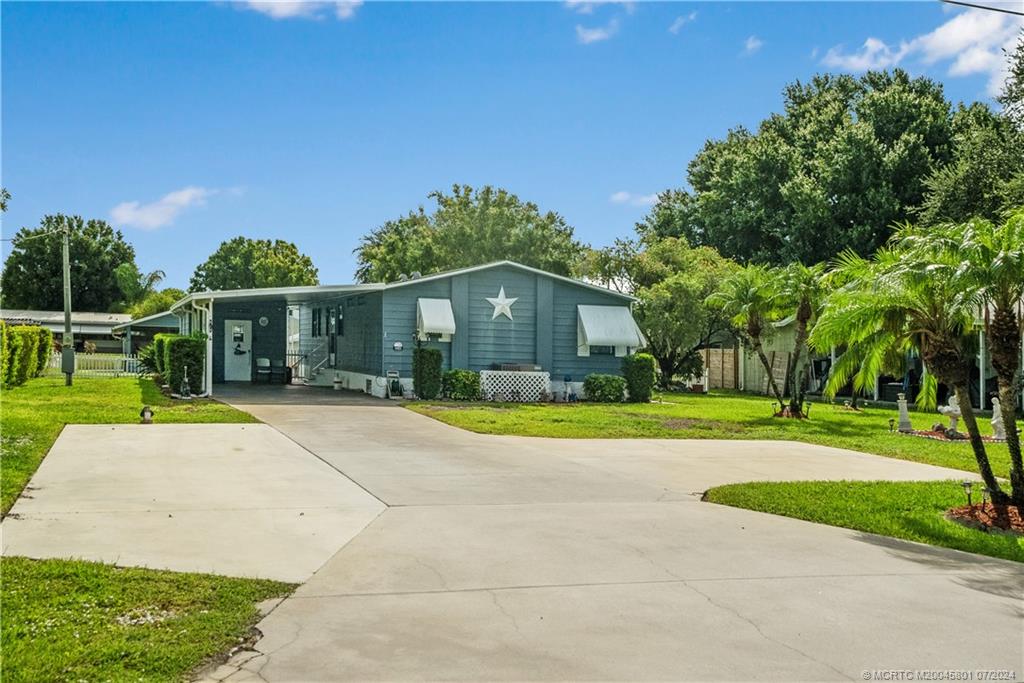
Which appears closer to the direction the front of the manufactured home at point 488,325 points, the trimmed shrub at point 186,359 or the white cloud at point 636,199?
the trimmed shrub

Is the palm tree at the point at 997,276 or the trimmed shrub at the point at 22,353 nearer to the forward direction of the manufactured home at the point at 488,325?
the palm tree

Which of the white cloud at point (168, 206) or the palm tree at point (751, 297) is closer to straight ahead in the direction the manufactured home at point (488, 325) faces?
the palm tree

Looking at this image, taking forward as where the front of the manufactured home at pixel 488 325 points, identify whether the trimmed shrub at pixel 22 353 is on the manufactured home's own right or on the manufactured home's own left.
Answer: on the manufactured home's own right

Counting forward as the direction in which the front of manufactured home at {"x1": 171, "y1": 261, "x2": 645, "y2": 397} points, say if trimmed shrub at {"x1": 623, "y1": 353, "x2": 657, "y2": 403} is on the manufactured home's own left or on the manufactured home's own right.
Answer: on the manufactured home's own left

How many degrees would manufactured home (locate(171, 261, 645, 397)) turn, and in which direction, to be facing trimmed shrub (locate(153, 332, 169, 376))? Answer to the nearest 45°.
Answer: approximately 90° to its right

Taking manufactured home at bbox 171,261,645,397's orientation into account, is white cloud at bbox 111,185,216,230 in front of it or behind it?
behind

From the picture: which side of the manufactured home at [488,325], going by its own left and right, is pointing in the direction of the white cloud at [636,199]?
back

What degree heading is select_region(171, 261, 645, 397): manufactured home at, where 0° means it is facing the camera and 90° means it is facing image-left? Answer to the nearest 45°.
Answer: approximately 0°

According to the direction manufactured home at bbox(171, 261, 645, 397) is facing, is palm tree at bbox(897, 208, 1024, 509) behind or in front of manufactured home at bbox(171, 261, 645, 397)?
in front
